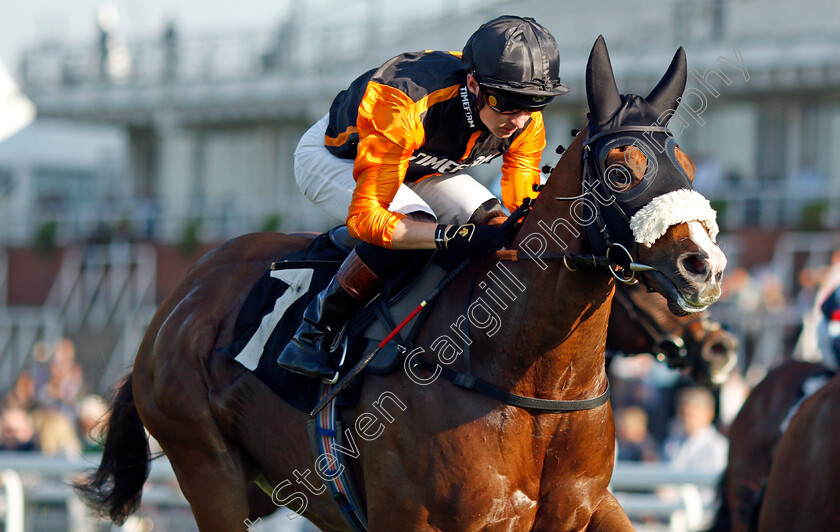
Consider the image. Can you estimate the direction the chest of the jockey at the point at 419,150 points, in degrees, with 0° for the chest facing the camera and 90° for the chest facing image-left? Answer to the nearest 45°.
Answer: approximately 315°

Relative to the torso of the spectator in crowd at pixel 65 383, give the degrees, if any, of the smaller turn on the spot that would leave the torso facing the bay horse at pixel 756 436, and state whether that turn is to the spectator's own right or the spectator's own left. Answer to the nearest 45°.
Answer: approximately 45° to the spectator's own left

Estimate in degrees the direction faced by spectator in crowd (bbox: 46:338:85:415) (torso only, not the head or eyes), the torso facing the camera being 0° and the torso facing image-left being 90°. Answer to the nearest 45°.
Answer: approximately 0°

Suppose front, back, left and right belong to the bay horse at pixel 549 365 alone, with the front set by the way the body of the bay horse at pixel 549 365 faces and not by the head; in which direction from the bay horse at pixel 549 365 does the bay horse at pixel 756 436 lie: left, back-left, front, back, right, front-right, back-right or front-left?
left

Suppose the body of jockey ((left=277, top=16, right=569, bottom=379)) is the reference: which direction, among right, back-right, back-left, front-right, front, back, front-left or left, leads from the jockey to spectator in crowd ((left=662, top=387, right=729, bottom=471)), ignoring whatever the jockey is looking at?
left

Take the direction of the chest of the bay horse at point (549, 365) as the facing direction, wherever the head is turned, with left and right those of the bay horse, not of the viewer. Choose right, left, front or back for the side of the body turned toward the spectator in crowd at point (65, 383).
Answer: back

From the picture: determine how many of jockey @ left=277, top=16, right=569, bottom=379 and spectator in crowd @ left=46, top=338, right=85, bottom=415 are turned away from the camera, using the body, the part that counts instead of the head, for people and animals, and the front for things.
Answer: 0
